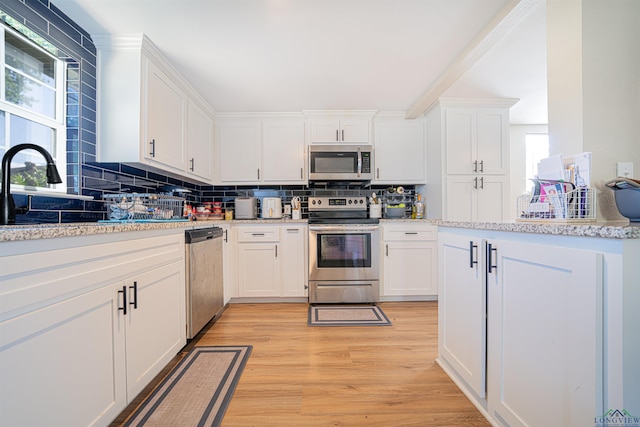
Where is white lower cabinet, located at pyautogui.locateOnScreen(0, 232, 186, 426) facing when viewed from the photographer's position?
facing the viewer and to the right of the viewer

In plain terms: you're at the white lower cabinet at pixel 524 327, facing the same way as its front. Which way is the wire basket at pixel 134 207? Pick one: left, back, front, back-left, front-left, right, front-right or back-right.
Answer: front-right

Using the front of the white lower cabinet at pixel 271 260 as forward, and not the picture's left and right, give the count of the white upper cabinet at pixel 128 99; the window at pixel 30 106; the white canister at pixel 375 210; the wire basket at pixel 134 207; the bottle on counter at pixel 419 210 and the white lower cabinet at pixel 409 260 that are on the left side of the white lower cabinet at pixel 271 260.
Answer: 3

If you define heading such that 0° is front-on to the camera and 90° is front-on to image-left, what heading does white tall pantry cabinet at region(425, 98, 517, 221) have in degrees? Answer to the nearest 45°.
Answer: approximately 0°

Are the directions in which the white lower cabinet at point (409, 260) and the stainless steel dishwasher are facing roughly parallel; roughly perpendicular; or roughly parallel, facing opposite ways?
roughly perpendicular

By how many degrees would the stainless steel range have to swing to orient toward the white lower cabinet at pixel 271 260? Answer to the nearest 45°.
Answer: approximately 90° to its right

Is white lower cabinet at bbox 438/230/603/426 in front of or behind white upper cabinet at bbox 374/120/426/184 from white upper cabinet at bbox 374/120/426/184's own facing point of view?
in front

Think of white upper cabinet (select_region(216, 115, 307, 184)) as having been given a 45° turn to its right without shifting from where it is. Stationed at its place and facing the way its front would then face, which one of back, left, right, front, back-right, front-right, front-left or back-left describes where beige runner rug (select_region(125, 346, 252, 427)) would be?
front-left

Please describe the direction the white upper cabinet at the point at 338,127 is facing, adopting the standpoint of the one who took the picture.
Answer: facing the viewer

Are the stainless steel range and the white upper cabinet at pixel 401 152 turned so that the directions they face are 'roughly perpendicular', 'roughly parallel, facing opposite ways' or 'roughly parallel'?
roughly parallel

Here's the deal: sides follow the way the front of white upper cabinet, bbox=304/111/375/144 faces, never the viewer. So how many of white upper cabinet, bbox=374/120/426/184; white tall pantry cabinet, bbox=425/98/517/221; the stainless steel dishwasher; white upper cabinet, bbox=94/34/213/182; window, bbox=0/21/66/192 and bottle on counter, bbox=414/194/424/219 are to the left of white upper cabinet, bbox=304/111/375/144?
3

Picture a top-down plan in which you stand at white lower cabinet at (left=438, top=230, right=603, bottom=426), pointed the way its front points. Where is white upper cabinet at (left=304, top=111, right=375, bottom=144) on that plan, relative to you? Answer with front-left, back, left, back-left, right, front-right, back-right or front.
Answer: right

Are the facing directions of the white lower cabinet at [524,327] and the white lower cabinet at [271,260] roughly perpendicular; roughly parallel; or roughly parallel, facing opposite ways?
roughly perpendicular

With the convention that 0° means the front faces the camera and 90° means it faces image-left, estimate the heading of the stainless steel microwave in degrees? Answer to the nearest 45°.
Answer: approximately 0°

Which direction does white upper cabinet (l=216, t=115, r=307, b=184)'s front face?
toward the camera

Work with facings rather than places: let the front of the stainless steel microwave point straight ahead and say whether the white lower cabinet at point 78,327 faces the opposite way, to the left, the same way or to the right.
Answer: to the left

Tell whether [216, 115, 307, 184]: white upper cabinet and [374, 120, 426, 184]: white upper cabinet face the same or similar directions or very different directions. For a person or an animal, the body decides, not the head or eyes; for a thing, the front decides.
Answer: same or similar directions

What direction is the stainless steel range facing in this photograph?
toward the camera
